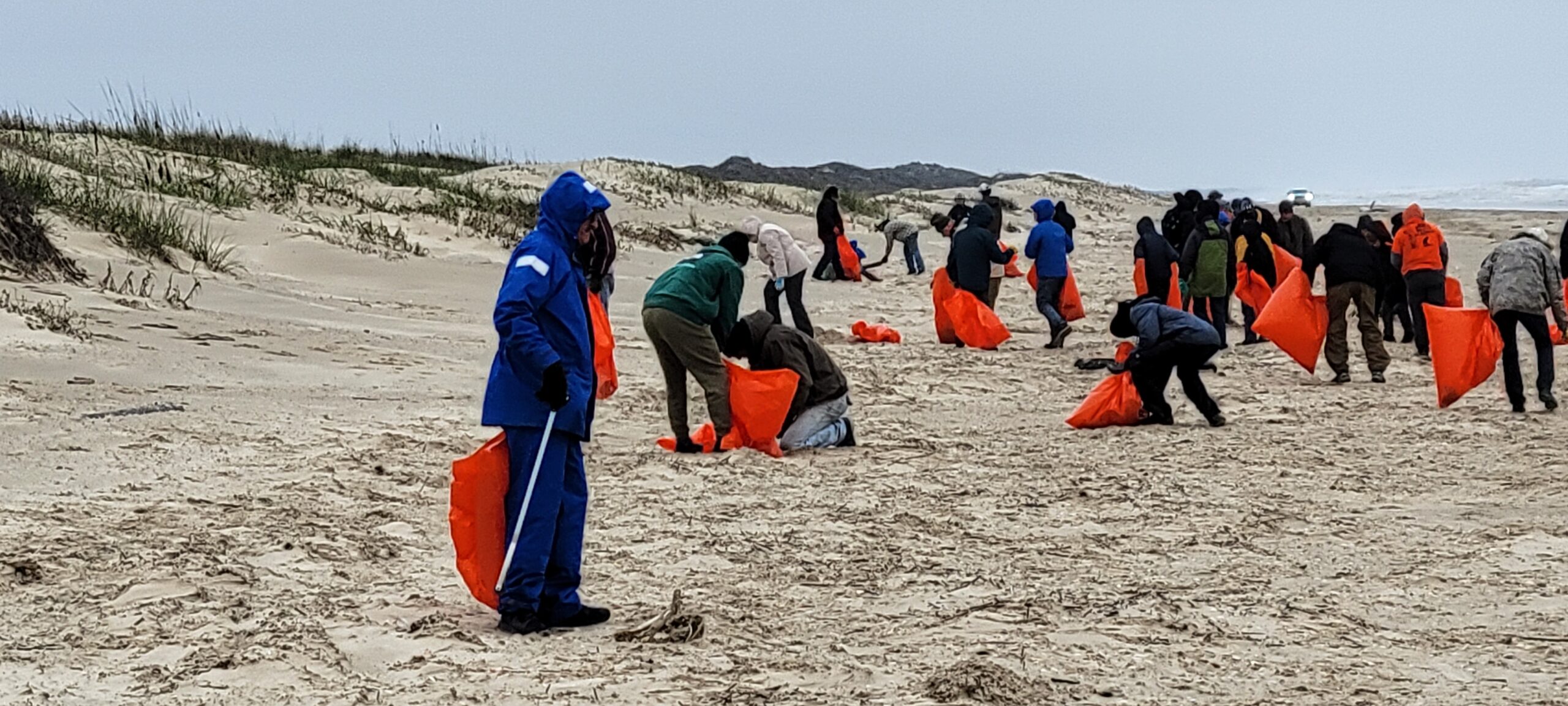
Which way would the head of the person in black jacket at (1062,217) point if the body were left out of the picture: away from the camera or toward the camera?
away from the camera

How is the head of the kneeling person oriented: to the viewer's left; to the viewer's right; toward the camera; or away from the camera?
to the viewer's left

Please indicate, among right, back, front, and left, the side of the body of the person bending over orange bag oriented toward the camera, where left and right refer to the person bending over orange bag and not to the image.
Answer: left

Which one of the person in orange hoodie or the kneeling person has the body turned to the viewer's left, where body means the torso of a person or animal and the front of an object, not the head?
the kneeling person

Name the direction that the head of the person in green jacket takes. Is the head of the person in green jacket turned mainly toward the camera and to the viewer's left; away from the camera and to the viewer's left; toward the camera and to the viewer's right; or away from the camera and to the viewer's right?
away from the camera and to the viewer's right

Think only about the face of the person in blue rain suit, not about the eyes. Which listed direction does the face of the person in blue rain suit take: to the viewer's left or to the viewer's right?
to the viewer's right

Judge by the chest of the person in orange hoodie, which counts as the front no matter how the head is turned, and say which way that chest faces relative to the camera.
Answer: away from the camera

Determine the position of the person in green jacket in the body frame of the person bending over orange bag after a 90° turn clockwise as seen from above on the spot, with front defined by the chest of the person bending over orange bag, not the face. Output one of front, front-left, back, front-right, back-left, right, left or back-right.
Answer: back-left

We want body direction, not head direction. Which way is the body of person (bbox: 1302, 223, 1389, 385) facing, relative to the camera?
away from the camera

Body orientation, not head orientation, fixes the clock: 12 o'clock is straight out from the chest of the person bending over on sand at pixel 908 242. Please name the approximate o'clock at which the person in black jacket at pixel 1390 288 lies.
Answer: The person in black jacket is roughly at 8 o'clock from the person bending over on sand.

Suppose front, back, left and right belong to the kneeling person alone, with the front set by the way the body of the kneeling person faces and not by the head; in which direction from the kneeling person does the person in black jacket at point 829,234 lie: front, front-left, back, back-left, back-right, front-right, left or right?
right
